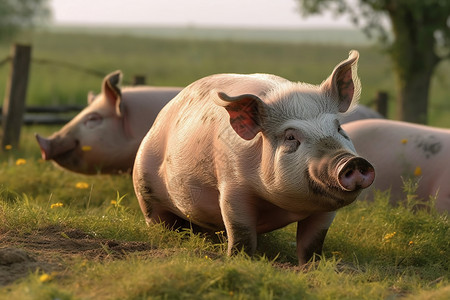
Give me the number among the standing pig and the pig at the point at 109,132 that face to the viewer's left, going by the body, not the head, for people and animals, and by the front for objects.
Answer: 1

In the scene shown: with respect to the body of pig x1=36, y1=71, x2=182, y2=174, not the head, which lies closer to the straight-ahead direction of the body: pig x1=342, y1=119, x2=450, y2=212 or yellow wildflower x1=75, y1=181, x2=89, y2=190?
the yellow wildflower

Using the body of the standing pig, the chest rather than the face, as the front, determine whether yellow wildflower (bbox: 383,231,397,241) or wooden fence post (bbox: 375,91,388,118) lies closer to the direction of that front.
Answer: the yellow wildflower

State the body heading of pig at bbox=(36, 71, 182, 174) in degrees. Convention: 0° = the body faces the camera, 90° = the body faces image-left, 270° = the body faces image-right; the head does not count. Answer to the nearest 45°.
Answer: approximately 90°

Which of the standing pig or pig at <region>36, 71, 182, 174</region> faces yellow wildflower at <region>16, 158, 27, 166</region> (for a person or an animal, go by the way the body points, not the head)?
the pig

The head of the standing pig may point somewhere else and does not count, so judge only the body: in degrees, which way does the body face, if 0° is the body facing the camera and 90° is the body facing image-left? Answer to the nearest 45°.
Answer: approximately 315°

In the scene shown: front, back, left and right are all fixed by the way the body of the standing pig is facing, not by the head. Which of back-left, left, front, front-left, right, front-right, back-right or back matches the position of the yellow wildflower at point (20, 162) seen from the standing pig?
back

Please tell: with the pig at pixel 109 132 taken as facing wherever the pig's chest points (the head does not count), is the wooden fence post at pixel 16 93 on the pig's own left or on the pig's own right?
on the pig's own right

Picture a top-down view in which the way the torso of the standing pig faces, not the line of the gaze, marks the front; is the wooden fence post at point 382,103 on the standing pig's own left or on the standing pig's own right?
on the standing pig's own left

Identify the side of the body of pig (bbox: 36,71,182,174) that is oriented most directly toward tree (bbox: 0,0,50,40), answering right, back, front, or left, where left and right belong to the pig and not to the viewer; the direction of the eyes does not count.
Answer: right

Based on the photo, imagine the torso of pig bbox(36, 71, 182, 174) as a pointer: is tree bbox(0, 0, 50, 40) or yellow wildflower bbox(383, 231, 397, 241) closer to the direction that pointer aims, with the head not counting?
the tree

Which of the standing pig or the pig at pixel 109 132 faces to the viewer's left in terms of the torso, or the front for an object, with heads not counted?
the pig
